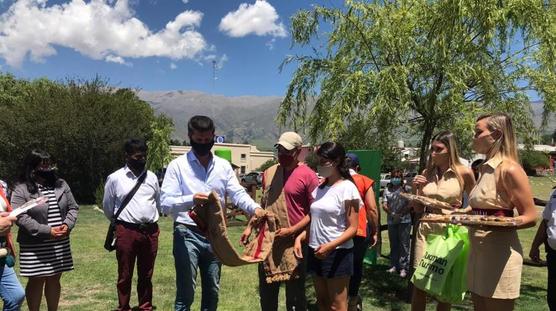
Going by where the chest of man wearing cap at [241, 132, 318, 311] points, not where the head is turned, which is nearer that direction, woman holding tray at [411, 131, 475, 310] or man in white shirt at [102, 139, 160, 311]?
the man in white shirt

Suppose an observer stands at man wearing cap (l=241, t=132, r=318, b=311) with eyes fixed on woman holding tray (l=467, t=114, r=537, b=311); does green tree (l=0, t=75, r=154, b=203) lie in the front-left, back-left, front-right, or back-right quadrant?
back-left

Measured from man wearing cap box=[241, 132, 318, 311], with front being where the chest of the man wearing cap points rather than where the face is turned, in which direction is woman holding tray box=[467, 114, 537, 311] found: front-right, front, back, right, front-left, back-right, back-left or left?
left

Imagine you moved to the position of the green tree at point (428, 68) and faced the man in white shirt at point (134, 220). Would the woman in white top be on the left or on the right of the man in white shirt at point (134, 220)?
left

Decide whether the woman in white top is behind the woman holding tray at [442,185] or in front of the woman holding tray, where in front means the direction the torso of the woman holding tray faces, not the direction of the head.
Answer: in front

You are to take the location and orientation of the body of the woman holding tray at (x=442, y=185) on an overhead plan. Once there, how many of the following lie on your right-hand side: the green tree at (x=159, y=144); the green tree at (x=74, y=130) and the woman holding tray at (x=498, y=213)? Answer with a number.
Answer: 2

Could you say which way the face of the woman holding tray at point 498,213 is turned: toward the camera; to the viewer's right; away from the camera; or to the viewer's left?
to the viewer's left

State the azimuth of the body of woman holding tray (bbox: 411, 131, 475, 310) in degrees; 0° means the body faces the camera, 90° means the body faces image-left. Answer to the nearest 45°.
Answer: approximately 45°

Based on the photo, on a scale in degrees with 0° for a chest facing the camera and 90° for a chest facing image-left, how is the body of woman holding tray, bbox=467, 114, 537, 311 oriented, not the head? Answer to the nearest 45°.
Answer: approximately 90°

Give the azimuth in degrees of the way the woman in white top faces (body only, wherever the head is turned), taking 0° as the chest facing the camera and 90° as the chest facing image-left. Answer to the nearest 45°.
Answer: approximately 45°
